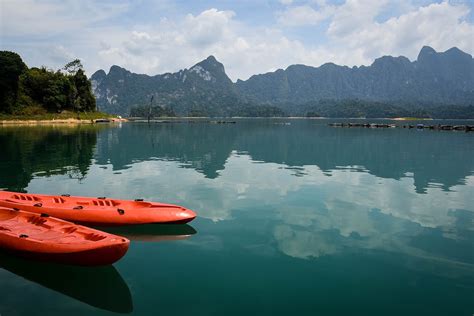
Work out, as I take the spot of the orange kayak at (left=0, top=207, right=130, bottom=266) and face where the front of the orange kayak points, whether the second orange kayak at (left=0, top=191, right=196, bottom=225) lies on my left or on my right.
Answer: on my left

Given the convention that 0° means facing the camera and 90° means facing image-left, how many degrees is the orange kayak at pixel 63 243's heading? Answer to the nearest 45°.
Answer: approximately 315°
